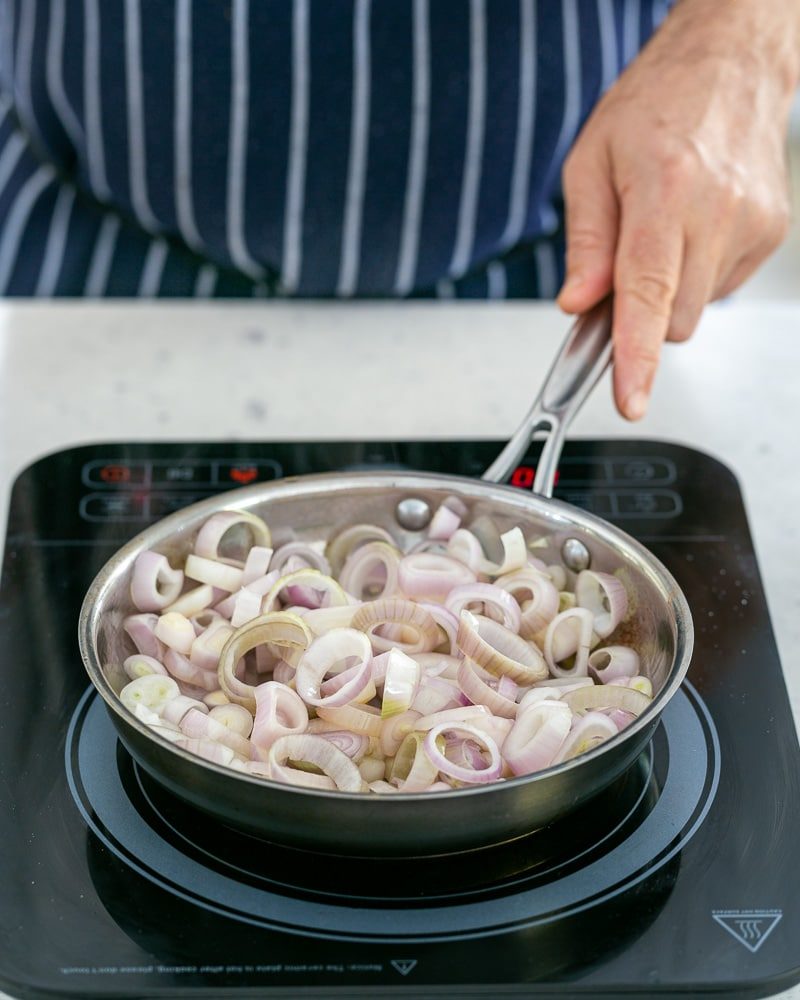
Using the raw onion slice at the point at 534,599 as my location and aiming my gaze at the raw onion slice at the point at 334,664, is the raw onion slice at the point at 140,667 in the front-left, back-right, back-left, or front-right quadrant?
front-right

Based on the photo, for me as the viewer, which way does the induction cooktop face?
facing away from the viewer

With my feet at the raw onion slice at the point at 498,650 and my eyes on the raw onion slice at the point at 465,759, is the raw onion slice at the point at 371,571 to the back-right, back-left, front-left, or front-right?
back-right

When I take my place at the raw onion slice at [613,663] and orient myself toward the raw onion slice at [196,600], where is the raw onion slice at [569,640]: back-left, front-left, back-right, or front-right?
front-right
